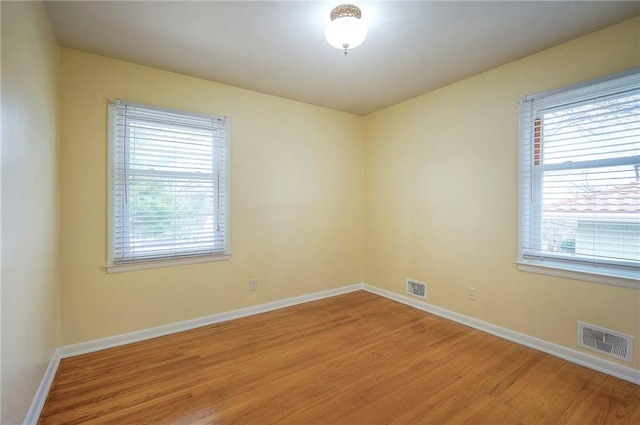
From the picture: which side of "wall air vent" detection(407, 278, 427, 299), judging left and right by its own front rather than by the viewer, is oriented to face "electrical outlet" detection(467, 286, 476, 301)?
left

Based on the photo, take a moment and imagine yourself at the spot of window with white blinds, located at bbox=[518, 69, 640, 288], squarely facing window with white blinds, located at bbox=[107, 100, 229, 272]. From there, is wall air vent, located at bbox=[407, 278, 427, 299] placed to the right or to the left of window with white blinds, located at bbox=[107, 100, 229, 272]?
right

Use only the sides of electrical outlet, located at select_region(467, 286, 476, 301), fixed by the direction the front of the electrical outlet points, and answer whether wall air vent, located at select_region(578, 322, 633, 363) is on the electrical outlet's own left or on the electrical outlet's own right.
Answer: on the electrical outlet's own left

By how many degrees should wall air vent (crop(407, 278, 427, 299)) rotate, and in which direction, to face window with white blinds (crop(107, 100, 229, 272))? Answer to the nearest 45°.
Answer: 0° — it already faces it

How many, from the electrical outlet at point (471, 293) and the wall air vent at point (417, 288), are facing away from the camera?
0

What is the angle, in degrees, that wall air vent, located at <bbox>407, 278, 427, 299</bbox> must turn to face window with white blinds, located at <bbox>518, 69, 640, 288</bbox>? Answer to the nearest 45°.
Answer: approximately 90° to its left

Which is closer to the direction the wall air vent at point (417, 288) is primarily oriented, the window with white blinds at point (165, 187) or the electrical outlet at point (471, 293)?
the window with white blinds

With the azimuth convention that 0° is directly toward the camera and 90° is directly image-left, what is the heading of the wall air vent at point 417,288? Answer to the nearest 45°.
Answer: approximately 45°

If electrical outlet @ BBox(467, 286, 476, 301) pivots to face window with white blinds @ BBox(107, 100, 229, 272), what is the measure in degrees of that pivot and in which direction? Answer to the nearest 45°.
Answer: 0° — it already faces it
